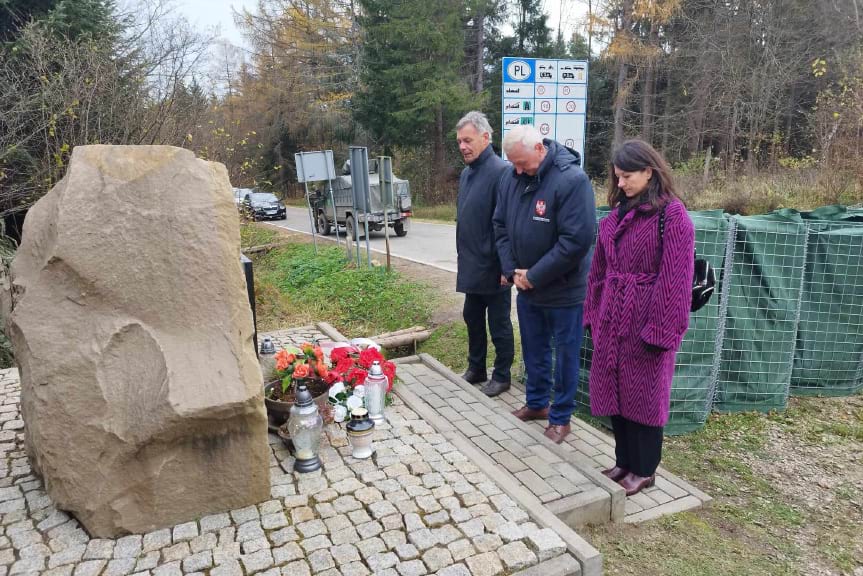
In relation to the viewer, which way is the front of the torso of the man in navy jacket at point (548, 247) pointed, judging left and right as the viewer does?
facing the viewer and to the left of the viewer

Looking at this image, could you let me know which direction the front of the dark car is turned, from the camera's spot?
facing the viewer and to the right of the viewer

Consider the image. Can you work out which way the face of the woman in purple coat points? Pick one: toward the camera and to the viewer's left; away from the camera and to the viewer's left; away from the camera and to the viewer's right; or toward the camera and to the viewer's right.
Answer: toward the camera and to the viewer's left

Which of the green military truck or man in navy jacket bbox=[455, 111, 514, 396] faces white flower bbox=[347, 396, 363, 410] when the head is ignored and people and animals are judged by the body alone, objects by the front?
the man in navy jacket

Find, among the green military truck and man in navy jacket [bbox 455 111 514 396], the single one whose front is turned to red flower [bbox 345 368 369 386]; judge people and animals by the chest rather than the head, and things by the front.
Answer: the man in navy jacket

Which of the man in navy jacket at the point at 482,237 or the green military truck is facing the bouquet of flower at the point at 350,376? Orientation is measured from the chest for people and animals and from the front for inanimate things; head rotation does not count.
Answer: the man in navy jacket

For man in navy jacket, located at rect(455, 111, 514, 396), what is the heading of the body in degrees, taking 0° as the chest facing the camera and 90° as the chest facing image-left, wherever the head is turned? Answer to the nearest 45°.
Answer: approximately 45°

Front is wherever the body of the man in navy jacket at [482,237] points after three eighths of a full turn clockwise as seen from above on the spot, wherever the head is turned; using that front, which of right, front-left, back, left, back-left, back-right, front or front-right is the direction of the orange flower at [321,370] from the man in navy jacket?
back-left

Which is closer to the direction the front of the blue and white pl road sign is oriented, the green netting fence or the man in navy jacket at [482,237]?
the man in navy jacket

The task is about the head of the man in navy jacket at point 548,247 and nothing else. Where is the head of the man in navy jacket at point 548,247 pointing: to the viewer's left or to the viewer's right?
to the viewer's left
